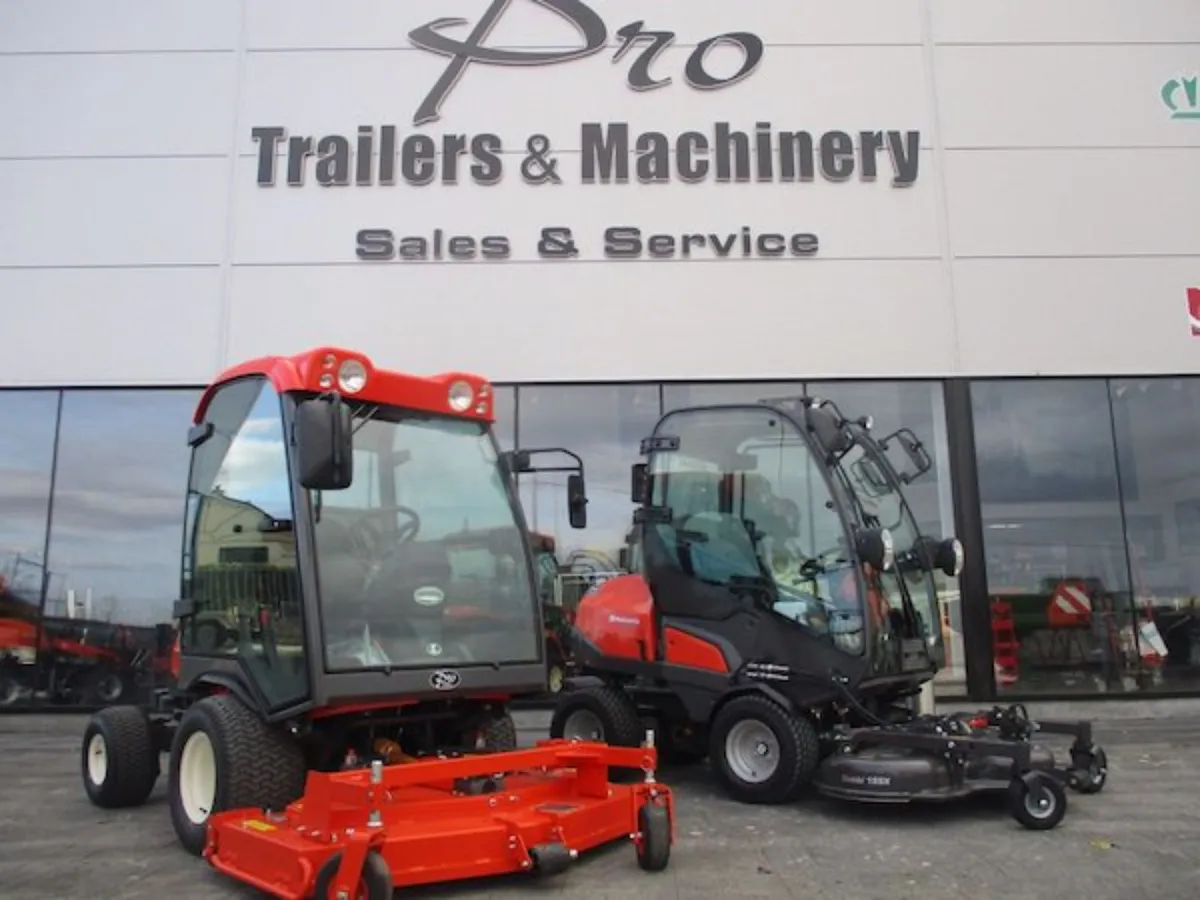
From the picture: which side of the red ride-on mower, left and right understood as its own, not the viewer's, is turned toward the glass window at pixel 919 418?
left

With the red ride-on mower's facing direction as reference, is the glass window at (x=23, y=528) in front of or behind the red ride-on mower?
behind

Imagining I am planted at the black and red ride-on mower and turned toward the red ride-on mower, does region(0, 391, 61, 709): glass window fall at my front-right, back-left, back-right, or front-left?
front-right

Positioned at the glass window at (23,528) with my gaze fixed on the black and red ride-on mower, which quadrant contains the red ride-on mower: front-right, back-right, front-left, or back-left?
front-right

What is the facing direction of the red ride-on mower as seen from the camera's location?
facing the viewer and to the right of the viewer

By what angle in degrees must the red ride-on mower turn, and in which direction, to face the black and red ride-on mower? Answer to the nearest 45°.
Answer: approximately 45° to its left

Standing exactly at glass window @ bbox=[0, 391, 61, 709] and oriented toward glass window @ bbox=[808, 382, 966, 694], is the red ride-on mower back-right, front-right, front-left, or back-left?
front-right

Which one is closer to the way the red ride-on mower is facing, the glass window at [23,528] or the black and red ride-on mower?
the black and red ride-on mower
